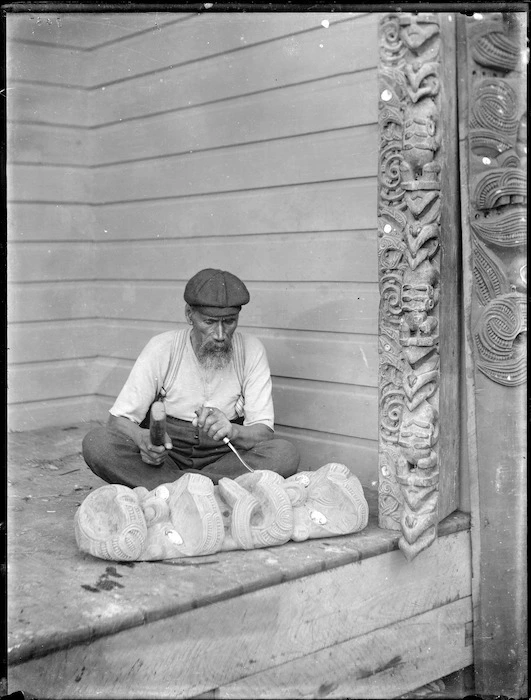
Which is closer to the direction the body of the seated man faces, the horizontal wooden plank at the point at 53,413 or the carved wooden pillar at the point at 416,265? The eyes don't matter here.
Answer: the carved wooden pillar

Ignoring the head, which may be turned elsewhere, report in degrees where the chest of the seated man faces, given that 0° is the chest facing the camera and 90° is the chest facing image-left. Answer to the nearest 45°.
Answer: approximately 0°

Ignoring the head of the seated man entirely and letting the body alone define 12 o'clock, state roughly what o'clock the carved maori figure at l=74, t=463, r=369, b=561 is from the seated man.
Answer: The carved maori figure is roughly at 12 o'clock from the seated man.

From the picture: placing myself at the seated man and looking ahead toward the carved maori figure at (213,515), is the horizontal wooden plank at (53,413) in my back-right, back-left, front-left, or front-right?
back-right

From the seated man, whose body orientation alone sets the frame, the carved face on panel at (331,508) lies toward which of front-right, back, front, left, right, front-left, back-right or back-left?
front-left

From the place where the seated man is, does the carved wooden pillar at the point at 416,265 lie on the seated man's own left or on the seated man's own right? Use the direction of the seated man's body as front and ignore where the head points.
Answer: on the seated man's own left
